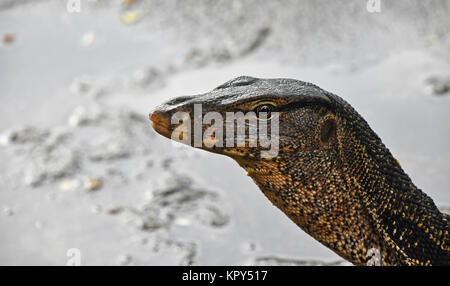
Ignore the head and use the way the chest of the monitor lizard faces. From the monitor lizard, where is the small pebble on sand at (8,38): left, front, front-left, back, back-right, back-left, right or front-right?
front-right

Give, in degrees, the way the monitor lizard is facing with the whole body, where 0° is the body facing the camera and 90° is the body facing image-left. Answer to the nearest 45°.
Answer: approximately 90°
